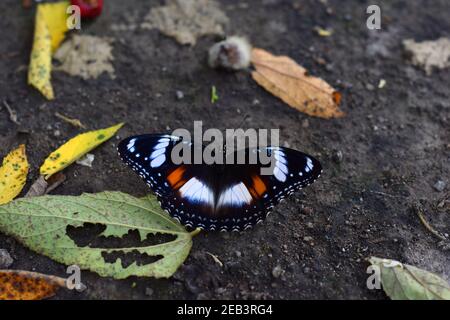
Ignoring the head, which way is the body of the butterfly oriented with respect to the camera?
away from the camera

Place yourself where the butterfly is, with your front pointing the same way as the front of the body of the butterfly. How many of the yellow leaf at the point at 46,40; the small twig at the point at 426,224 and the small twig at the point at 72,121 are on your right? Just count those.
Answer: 1

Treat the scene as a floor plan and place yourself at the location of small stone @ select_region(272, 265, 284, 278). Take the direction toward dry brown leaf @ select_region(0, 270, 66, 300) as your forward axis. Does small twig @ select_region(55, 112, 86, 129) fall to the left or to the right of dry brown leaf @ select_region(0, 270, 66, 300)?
right

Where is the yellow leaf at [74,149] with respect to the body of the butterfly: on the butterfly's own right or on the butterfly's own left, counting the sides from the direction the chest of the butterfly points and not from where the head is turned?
on the butterfly's own left

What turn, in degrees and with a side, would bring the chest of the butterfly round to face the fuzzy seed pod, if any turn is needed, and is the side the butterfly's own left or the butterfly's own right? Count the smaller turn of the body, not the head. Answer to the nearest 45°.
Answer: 0° — it already faces it

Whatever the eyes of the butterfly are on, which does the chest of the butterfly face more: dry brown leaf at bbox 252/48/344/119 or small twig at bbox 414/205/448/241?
the dry brown leaf

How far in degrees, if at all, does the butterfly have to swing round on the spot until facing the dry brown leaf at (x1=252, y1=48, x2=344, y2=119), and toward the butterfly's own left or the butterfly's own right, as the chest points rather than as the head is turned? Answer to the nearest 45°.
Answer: approximately 45° to the butterfly's own right

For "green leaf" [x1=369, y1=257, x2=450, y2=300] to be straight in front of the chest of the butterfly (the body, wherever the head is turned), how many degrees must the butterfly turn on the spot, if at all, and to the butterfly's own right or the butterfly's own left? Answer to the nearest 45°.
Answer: approximately 135° to the butterfly's own right

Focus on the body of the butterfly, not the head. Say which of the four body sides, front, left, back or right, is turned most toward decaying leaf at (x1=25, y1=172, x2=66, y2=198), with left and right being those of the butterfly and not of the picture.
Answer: left

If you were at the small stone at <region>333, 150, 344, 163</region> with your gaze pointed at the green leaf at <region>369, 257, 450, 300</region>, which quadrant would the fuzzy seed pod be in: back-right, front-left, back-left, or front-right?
back-right

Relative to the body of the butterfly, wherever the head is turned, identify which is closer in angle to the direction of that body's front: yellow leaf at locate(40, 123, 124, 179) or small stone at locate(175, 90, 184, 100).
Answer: the small stone
